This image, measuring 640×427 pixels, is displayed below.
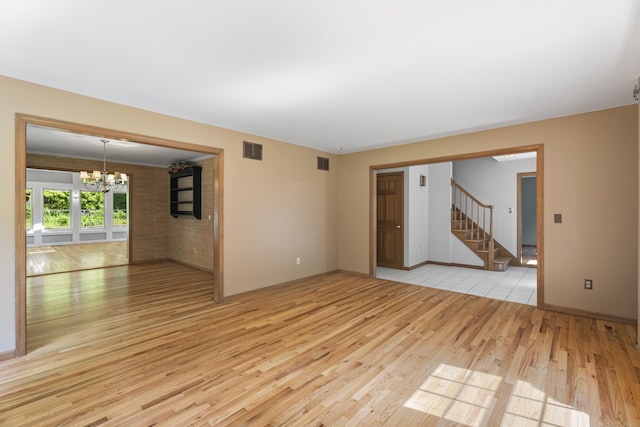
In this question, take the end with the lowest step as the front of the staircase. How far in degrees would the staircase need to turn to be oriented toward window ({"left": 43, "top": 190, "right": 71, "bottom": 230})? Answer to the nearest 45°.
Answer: approximately 135° to its right

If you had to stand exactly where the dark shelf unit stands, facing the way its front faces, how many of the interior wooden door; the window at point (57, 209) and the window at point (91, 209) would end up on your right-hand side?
2

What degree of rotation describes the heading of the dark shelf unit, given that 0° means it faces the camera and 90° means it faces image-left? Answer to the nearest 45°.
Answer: approximately 45°

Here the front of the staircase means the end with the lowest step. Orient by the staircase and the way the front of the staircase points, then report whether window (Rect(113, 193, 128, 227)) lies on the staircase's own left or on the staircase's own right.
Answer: on the staircase's own right

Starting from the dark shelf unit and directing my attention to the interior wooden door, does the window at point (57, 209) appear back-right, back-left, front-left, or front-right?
back-left

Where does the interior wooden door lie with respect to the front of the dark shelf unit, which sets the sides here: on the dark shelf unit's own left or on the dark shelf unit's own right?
on the dark shelf unit's own left
